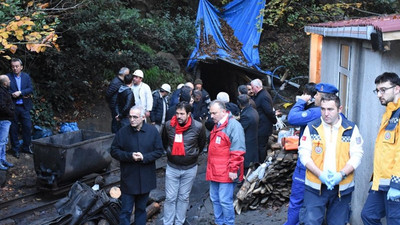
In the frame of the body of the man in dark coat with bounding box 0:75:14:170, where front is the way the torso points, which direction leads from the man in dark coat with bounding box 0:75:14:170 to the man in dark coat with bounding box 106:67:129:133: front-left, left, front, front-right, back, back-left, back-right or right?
front

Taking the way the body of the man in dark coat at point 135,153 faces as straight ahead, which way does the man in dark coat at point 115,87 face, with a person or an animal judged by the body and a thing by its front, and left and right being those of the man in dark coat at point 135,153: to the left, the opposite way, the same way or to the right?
to the left

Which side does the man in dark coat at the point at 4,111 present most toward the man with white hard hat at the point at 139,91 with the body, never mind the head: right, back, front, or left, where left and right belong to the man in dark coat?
front

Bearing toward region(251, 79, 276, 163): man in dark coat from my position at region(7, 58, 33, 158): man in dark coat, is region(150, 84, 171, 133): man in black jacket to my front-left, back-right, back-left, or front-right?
front-left

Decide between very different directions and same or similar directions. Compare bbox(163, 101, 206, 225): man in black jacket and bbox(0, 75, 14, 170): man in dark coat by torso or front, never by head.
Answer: very different directions

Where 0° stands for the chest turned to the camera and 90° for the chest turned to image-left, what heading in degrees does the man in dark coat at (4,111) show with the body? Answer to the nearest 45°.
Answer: approximately 270°

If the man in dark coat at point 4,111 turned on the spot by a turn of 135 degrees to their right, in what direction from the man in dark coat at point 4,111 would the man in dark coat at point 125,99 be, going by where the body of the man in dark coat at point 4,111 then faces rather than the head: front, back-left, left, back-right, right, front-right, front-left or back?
back-left

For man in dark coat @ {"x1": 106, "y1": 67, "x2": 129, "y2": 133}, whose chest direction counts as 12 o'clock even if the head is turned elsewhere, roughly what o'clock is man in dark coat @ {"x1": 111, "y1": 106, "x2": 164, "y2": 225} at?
man in dark coat @ {"x1": 111, "y1": 106, "x2": 164, "y2": 225} is roughly at 3 o'clock from man in dark coat @ {"x1": 106, "y1": 67, "x2": 129, "y2": 133}.

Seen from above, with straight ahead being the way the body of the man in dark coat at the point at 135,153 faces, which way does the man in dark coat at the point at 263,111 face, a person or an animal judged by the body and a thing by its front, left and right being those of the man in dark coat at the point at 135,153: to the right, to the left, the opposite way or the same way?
to the right

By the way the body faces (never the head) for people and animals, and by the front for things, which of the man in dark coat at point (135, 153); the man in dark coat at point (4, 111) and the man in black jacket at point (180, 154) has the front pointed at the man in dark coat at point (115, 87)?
the man in dark coat at point (4, 111)

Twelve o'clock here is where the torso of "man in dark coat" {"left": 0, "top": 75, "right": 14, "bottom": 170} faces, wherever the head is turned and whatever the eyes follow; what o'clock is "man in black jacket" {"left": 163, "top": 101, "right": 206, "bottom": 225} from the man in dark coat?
The man in black jacket is roughly at 2 o'clock from the man in dark coat.

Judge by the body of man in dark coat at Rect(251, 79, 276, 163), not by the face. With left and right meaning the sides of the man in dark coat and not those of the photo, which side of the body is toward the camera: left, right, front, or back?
left

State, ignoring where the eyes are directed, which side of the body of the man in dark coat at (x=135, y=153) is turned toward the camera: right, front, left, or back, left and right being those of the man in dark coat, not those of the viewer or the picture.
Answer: front

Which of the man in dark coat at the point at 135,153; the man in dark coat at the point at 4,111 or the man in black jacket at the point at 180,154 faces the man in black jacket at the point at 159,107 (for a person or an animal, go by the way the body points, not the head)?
the man in dark coat at the point at 4,111

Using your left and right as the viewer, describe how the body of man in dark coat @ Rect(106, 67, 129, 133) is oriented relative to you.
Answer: facing to the right of the viewer
